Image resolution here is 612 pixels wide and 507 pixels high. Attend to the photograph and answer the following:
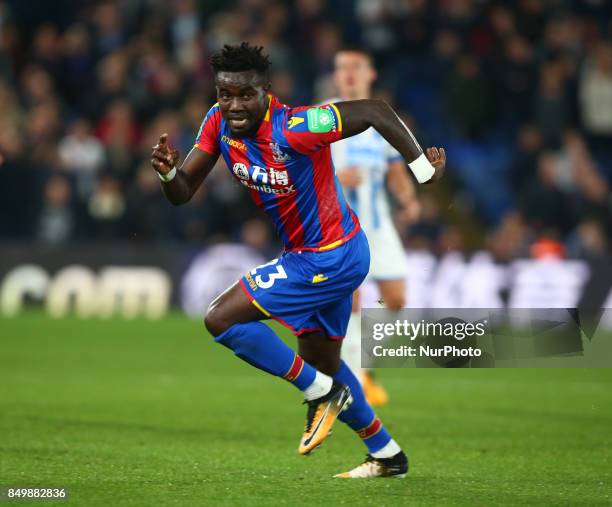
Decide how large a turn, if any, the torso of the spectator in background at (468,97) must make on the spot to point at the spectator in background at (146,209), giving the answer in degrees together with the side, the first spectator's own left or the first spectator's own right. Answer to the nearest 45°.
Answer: approximately 90° to the first spectator's own right

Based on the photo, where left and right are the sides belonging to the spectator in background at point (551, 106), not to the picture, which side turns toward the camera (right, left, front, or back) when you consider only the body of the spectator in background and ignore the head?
front

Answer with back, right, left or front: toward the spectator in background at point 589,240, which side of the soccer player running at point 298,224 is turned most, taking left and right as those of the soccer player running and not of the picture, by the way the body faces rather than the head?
back

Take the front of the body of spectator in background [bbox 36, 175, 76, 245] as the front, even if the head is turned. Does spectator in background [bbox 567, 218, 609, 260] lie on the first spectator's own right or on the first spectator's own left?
on the first spectator's own left

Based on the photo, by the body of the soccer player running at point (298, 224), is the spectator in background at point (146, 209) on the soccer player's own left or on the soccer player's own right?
on the soccer player's own right

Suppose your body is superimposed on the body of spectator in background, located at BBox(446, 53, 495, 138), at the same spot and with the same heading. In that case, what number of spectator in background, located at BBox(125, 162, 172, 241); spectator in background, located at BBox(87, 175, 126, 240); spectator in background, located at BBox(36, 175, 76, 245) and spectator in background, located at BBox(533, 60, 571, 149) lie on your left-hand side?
1

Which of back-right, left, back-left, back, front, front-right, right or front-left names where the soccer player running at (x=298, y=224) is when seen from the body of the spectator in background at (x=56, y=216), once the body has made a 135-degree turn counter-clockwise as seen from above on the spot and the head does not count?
back-right

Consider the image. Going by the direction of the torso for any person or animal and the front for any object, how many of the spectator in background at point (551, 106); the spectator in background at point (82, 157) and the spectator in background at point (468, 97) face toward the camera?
3

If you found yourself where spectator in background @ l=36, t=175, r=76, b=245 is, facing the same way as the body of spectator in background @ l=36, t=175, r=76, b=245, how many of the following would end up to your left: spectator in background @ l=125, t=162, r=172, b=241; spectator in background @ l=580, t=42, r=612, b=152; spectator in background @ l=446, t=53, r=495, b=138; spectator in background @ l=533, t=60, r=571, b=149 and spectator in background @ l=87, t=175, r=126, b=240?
5

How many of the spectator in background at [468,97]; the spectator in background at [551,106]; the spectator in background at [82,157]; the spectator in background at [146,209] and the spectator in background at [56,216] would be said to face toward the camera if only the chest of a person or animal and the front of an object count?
5

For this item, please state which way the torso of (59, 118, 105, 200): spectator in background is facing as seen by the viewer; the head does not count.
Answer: toward the camera

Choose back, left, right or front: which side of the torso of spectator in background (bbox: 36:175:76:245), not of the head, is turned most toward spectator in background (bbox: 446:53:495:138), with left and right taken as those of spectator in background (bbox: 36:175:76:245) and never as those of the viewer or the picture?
left

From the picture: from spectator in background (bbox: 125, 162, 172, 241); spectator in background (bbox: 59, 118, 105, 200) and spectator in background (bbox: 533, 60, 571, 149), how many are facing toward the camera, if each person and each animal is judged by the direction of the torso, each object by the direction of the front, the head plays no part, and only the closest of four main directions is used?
3

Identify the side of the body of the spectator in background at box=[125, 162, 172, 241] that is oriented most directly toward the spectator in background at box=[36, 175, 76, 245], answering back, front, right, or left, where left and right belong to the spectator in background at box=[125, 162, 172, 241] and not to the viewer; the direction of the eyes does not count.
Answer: right
